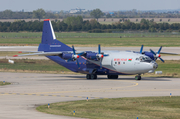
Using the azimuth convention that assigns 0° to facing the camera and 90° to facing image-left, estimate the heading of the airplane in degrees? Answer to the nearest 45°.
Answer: approximately 315°
